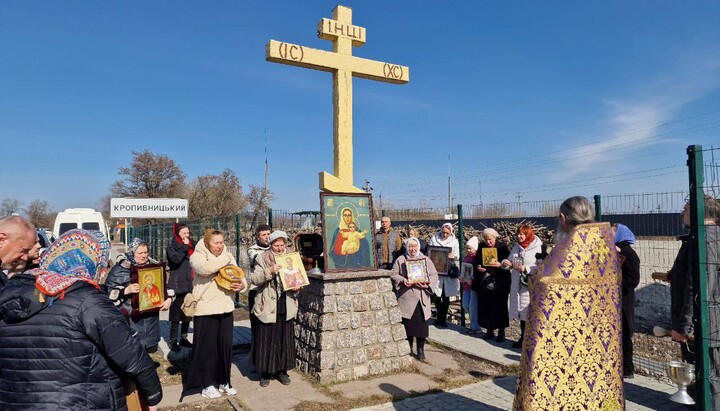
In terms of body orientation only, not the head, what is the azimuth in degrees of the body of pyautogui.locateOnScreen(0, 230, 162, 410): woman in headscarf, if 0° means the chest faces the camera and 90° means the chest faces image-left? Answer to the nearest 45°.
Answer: approximately 225°

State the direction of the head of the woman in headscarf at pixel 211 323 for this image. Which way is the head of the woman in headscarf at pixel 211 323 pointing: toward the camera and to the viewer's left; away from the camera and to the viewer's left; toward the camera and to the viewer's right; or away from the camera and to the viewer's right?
toward the camera and to the viewer's right

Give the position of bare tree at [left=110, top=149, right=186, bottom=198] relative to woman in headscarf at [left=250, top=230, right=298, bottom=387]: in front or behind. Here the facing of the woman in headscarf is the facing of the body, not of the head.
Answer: behind

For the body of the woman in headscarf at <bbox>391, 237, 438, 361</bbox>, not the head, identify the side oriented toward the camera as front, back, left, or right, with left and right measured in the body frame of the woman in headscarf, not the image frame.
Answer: front

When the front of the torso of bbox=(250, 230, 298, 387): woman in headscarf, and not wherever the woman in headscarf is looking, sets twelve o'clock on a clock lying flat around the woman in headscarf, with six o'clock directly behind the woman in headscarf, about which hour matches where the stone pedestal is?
The stone pedestal is roughly at 10 o'clock from the woman in headscarf.

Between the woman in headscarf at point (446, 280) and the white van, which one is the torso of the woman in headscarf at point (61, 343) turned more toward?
the woman in headscarf

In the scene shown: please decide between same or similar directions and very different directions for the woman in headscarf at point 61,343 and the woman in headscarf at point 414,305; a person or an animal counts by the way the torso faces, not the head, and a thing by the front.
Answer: very different directions

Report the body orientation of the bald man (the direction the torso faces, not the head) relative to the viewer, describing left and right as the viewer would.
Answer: facing to the right of the viewer

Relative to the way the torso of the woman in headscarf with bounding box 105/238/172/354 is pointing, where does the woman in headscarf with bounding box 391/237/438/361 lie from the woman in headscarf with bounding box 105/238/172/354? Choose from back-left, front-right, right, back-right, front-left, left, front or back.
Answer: front-left

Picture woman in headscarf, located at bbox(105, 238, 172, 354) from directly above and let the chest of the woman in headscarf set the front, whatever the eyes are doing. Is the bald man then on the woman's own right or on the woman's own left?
on the woman's own right

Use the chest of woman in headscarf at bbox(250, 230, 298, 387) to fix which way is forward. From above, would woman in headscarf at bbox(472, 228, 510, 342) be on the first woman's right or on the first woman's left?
on the first woman's left

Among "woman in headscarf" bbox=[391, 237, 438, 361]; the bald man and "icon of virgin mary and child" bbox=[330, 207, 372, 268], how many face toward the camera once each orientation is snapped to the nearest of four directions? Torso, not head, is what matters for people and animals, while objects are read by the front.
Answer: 2
